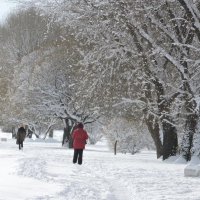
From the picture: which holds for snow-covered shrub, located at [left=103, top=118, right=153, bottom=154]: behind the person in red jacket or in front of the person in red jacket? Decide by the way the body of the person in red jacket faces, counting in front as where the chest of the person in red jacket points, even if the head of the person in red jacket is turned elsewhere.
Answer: in front

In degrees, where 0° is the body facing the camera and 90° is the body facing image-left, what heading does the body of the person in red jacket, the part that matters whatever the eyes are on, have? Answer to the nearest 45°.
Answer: approximately 180°
